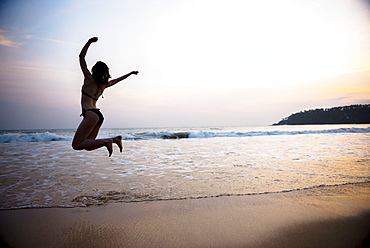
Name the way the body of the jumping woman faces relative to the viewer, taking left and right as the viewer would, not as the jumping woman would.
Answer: facing away from the viewer and to the left of the viewer
